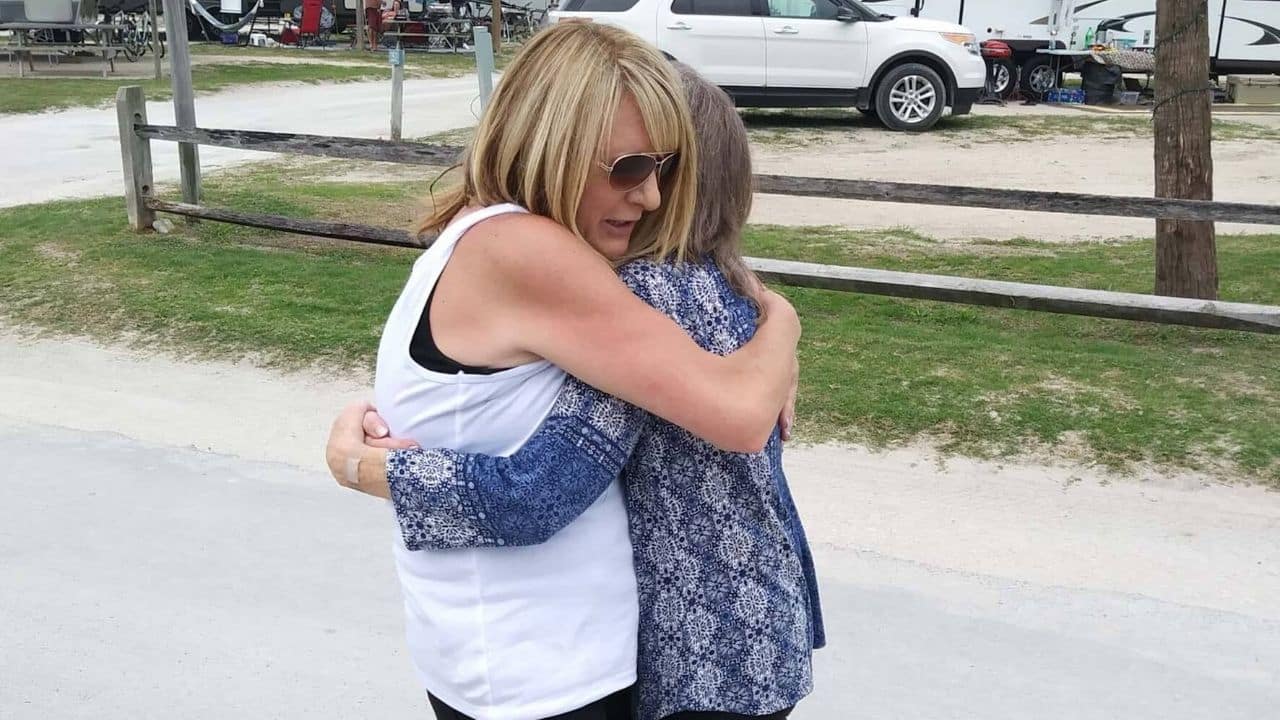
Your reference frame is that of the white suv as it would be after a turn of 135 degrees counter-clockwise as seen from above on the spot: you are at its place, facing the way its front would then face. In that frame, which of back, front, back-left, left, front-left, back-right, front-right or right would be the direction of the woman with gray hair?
back-left

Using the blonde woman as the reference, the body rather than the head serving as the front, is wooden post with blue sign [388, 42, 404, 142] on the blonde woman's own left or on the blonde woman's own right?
on the blonde woman's own left

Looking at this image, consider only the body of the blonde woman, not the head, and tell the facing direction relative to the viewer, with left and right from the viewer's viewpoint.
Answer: facing to the right of the viewer

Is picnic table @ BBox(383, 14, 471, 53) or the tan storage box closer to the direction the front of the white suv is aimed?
the tan storage box

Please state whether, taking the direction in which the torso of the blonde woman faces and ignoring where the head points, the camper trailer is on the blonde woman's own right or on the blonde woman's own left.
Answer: on the blonde woman's own left

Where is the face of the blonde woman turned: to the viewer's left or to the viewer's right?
to the viewer's right

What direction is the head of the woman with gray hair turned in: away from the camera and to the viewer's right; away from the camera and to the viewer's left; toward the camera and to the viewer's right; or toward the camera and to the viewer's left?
away from the camera and to the viewer's left

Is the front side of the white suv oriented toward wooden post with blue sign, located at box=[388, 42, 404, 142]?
no

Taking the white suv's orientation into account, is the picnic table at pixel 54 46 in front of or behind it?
behind

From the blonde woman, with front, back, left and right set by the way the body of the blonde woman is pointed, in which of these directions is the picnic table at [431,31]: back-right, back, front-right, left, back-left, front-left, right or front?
left

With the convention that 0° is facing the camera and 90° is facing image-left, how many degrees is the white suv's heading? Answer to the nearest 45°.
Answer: approximately 270°

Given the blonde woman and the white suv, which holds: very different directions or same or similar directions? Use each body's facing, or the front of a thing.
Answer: same or similar directions

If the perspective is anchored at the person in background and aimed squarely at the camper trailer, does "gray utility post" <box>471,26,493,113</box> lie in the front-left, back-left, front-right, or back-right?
front-right

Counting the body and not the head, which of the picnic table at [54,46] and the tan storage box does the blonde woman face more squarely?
the tan storage box

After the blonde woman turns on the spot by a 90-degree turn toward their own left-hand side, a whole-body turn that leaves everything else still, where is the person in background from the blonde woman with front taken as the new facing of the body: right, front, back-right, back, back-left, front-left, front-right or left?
front

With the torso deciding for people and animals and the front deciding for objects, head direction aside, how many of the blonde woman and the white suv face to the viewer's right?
2

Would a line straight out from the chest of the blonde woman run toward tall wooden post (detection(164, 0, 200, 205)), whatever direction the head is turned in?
no

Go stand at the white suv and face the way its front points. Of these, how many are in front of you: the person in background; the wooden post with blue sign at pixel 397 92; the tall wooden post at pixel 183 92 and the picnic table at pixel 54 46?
0

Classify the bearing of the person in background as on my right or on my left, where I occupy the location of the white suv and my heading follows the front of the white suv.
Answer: on my left

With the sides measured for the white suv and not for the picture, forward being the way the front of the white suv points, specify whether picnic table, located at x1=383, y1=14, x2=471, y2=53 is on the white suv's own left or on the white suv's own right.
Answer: on the white suv's own left

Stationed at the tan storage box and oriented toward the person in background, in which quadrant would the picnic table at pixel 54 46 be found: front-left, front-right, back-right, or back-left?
front-left
